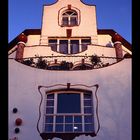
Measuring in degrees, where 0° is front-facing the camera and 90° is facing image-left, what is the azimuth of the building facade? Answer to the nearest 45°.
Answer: approximately 0°
